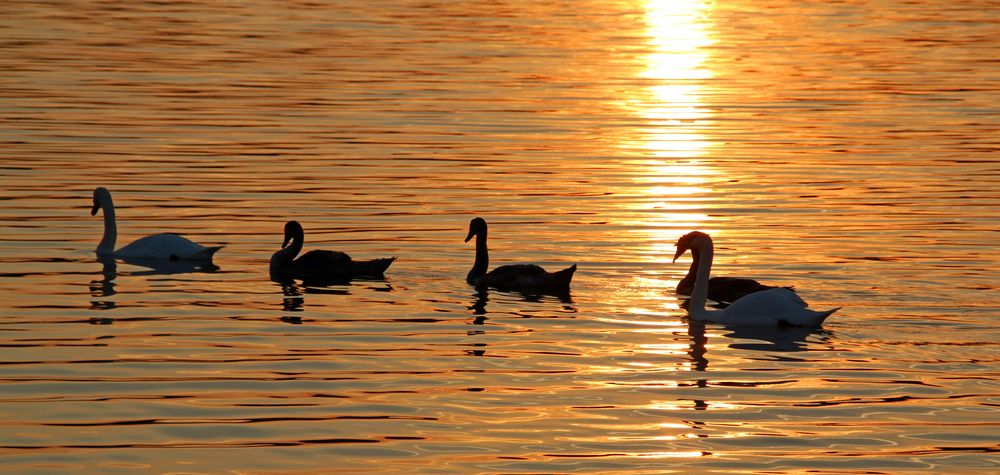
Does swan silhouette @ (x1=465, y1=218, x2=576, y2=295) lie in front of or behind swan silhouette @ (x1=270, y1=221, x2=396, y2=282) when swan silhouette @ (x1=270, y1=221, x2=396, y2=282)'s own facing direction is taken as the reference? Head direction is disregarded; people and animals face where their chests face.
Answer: behind

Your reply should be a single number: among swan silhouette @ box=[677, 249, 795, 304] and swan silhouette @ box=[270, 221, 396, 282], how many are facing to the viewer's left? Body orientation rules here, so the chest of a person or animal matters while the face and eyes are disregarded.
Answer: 2

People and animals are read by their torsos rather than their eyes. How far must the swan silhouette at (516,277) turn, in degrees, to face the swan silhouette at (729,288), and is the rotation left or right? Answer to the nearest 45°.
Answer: approximately 180°

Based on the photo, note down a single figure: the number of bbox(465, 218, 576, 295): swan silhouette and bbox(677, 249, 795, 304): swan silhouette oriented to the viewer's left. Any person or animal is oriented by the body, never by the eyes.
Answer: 2

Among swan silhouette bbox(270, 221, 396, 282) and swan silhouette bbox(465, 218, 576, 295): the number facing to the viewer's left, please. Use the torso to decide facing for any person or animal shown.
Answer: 2

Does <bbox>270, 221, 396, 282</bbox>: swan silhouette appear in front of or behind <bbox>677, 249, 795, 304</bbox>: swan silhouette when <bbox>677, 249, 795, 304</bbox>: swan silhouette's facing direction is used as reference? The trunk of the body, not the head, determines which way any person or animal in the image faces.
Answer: in front

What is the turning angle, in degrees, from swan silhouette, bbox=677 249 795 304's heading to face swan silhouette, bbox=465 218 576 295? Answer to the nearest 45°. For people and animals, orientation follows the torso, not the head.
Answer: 0° — it already faces it

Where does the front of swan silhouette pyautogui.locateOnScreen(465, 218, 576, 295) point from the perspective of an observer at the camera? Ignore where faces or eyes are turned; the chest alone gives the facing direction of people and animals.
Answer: facing to the left of the viewer

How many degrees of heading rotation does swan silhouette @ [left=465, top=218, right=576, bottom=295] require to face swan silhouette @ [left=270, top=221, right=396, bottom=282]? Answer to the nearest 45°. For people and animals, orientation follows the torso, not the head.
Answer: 0° — it already faces it

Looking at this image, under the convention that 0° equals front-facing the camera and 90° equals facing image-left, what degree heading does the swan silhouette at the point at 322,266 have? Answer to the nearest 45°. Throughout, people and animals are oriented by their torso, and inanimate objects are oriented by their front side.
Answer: approximately 90°

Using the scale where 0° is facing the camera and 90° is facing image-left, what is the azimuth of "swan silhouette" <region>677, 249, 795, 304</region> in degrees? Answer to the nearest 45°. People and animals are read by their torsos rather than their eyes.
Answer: approximately 90°
